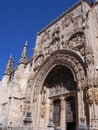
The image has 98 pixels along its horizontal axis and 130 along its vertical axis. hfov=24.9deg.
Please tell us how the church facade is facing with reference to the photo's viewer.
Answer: facing the viewer and to the left of the viewer
